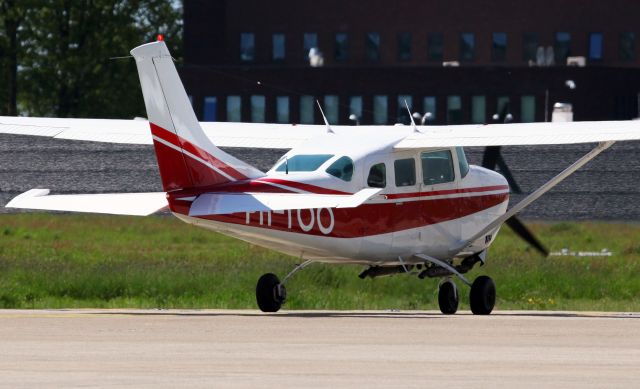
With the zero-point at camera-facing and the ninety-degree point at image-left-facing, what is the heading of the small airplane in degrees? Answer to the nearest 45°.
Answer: approximately 225°
